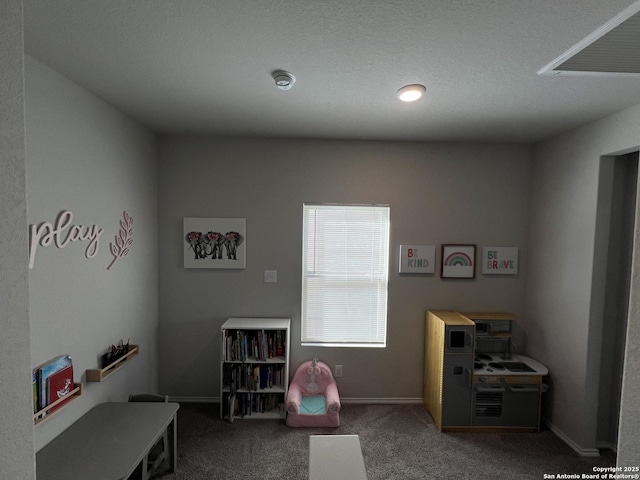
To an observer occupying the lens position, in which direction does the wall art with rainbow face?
facing the viewer

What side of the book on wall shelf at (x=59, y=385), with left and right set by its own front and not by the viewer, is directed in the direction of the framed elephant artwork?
left

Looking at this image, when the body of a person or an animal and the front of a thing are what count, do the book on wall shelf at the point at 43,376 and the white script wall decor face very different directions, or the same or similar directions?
same or similar directions

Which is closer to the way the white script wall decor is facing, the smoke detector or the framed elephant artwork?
the smoke detector

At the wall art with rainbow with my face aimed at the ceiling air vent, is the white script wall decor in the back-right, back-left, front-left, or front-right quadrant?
front-right

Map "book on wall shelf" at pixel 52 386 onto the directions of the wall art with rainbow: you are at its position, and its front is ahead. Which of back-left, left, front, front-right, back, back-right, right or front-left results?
front-right

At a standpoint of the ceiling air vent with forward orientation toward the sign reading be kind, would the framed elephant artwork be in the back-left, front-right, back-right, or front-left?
front-left

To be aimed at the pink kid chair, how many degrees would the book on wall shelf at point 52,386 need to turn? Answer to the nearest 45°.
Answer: approximately 45° to its left

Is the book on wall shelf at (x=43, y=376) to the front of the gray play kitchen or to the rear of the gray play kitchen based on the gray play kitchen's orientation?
to the front

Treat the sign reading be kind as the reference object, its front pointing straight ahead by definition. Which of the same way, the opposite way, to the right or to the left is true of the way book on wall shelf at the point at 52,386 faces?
to the left

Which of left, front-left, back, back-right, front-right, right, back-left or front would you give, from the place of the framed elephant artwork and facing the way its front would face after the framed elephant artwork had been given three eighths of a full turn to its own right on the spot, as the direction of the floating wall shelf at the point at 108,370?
left

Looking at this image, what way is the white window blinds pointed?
toward the camera

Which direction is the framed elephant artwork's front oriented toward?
toward the camera

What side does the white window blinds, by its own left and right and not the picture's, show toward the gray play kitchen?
left

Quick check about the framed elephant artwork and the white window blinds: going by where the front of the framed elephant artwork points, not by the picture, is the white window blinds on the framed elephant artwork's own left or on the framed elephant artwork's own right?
on the framed elephant artwork's own left
